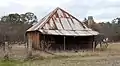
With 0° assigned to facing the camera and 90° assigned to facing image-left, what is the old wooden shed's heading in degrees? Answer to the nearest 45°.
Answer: approximately 0°
